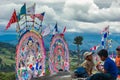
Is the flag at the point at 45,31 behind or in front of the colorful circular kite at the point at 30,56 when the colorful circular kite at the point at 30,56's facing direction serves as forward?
behind

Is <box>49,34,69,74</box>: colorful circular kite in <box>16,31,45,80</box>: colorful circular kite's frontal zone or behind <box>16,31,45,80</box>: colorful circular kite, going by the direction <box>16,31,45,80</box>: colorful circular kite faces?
behind

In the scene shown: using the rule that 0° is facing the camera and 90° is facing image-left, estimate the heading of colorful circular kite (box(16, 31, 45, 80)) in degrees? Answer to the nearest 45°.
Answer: approximately 0°
